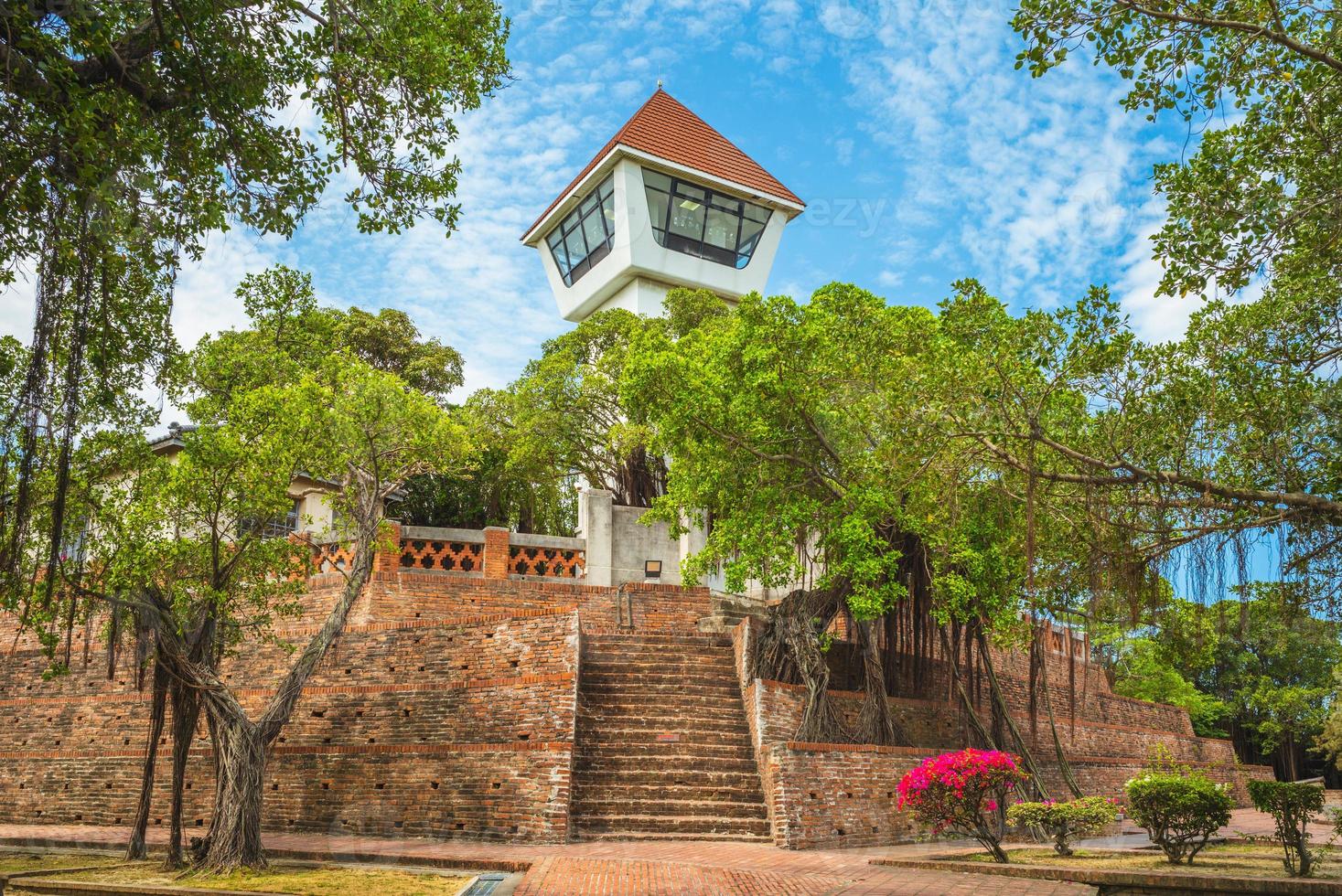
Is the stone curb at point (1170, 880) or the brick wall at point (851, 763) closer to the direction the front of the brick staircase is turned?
the stone curb

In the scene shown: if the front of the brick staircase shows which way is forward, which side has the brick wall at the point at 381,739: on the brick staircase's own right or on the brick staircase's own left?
on the brick staircase's own right

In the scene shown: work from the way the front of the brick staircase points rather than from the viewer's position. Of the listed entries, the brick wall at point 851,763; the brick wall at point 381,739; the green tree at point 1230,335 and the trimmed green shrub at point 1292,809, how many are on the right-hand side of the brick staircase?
1

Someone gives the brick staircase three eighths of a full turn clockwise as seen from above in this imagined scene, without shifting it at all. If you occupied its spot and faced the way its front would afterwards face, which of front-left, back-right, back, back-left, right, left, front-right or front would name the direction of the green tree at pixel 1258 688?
right

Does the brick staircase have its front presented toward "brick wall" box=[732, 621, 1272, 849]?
no

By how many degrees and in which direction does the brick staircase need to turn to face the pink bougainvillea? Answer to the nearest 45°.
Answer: approximately 45° to its left

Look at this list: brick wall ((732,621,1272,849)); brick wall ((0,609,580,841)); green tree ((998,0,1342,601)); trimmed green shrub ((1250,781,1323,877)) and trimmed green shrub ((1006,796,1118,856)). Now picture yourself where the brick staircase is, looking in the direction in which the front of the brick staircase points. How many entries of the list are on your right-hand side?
1

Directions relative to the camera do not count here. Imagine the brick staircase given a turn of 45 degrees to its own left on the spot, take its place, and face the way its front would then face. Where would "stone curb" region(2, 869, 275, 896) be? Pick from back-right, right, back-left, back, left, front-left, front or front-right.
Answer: right

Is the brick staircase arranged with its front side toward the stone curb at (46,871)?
no

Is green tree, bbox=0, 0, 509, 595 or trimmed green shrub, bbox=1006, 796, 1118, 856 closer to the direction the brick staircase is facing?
the green tree

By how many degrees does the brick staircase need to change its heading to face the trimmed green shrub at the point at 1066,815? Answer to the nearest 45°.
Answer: approximately 45° to its left

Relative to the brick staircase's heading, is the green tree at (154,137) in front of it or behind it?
in front

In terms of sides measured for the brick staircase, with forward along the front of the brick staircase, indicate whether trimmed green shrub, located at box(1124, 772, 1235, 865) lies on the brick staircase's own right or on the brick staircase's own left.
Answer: on the brick staircase's own left

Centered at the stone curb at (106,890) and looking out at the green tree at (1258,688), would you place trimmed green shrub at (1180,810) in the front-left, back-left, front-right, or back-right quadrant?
front-right

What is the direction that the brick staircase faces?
toward the camera

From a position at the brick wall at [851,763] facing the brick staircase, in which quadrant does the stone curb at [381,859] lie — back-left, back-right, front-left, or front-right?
front-left

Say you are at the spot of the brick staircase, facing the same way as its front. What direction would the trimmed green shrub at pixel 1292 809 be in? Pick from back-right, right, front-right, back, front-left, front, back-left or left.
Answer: front-left
